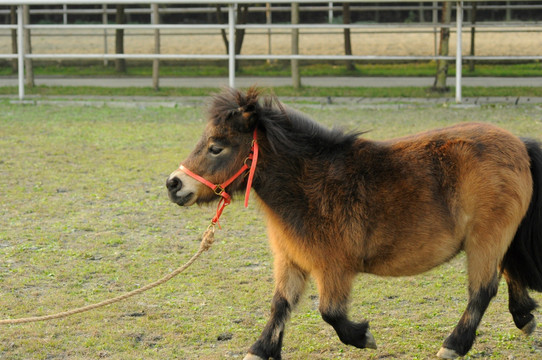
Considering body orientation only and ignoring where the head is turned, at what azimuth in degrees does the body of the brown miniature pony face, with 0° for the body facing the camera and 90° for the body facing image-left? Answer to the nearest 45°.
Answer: approximately 90°
